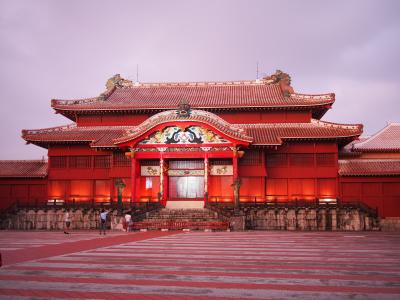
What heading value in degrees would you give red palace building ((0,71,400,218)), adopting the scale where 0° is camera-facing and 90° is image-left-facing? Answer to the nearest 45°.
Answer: approximately 0°

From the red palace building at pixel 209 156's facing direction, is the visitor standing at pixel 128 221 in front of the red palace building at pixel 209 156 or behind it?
in front
